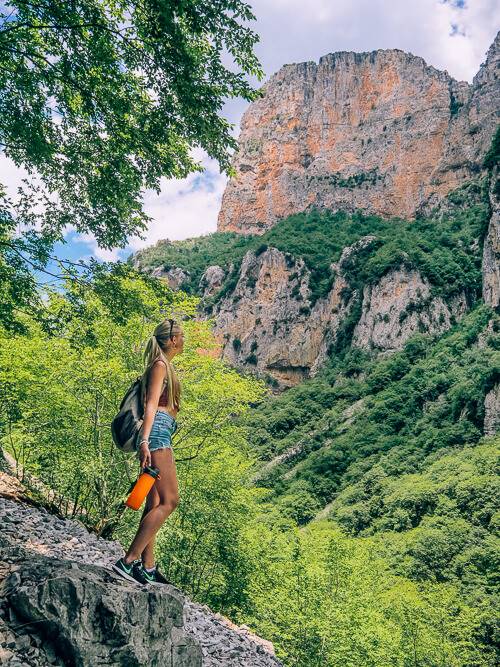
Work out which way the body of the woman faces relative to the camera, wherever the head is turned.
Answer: to the viewer's right
